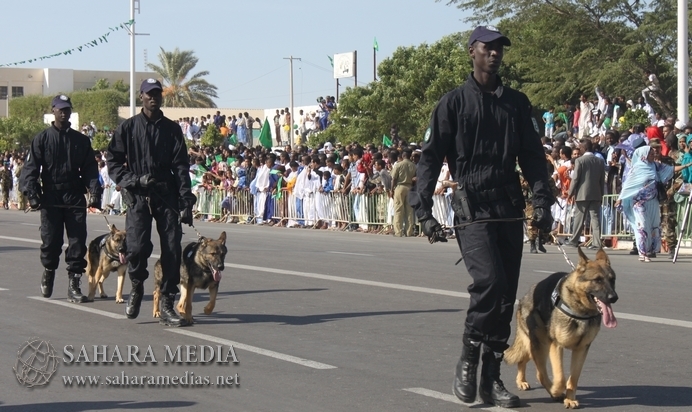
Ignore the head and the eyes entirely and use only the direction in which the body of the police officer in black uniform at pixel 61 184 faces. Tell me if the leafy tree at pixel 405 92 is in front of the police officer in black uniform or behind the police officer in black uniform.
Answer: behind

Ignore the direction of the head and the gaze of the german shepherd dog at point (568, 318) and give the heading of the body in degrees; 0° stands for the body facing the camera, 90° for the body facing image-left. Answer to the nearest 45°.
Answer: approximately 315°

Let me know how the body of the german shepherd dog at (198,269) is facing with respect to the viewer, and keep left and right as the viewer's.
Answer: facing the viewer and to the right of the viewer

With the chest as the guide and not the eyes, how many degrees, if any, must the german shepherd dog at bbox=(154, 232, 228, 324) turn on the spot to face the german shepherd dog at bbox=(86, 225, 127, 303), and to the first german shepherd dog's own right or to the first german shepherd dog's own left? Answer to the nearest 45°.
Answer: approximately 180°

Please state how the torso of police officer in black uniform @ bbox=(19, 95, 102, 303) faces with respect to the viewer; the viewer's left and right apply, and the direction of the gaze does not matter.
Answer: facing the viewer

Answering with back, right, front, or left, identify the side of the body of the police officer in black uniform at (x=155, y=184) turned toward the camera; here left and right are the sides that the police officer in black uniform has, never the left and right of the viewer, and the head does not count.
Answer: front

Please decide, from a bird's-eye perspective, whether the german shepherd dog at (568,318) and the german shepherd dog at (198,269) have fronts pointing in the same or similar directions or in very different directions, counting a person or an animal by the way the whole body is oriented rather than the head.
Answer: same or similar directions

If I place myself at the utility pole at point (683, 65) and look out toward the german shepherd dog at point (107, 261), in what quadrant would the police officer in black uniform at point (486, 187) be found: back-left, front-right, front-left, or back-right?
front-left

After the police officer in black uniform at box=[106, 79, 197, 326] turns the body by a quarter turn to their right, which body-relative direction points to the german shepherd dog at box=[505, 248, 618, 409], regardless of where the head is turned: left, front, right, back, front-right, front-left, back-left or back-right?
back-left

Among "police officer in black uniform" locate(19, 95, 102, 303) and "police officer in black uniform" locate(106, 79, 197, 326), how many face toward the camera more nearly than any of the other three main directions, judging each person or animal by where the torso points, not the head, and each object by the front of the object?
2

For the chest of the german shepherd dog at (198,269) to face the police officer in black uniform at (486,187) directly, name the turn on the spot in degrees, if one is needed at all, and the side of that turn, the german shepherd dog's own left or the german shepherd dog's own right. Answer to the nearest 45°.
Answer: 0° — it already faces them
